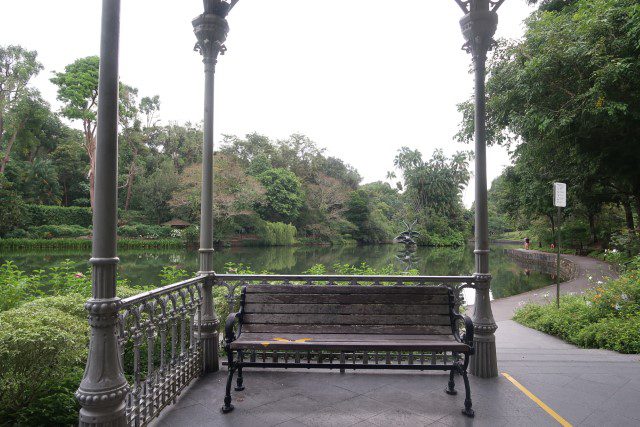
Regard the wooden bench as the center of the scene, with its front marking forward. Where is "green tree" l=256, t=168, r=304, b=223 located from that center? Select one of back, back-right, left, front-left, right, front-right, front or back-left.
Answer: back

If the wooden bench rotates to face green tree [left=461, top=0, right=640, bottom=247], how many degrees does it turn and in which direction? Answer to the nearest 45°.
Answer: approximately 135° to its left

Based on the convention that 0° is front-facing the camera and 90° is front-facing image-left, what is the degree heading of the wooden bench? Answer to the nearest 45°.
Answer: approximately 0°

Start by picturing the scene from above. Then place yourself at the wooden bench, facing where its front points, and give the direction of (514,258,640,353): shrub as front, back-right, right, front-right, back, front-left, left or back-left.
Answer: back-left

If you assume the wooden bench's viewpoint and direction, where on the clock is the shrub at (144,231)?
The shrub is roughly at 5 o'clock from the wooden bench.

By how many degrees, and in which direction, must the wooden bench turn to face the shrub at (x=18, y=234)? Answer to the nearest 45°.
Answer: approximately 135° to its right

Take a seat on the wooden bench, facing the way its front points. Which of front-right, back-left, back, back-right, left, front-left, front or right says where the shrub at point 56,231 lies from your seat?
back-right

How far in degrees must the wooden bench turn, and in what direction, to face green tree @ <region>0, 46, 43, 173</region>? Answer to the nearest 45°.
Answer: approximately 135° to its right

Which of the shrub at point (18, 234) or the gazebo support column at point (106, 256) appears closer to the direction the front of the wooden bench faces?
the gazebo support column

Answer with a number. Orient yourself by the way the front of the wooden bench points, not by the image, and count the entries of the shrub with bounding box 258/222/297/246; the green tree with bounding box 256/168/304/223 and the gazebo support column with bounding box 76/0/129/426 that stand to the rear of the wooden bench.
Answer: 2

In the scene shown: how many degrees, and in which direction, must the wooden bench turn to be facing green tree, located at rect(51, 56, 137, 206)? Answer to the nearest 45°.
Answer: approximately 135° to its right

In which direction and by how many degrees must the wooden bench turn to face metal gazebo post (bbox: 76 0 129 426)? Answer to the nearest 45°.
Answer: approximately 45° to its right

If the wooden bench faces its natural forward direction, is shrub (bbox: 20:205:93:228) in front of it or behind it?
behind
